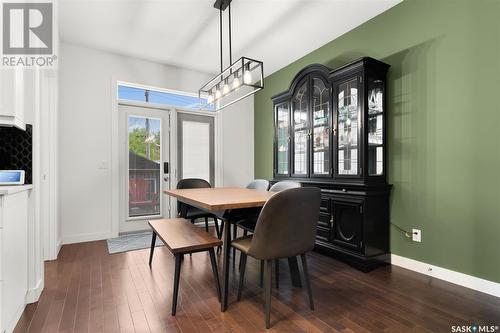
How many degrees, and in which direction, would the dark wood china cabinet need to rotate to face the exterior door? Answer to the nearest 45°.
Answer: approximately 45° to its right

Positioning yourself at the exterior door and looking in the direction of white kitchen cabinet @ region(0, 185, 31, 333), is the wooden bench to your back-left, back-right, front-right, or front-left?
front-left

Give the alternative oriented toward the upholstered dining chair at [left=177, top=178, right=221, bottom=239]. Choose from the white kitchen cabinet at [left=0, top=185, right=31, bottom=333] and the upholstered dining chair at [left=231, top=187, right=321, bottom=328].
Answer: the upholstered dining chair at [left=231, top=187, right=321, bottom=328]

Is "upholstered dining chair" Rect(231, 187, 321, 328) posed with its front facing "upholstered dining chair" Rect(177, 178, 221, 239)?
yes

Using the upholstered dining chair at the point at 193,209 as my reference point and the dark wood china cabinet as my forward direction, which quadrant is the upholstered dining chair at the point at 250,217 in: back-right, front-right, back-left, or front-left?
front-right

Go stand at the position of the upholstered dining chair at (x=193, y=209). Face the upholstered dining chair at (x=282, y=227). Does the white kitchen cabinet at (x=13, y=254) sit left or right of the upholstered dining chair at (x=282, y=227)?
right

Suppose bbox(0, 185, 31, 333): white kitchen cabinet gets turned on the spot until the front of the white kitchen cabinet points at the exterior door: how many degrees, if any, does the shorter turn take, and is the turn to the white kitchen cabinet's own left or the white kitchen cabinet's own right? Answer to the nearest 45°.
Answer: approximately 135° to the white kitchen cabinet's own left

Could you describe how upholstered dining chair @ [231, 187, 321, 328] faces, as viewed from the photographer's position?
facing away from the viewer and to the left of the viewer

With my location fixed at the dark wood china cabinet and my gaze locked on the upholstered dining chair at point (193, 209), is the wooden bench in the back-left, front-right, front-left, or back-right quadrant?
front-left

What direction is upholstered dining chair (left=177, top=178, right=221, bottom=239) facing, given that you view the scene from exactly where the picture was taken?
facing the viewer and to the right of the viewer
